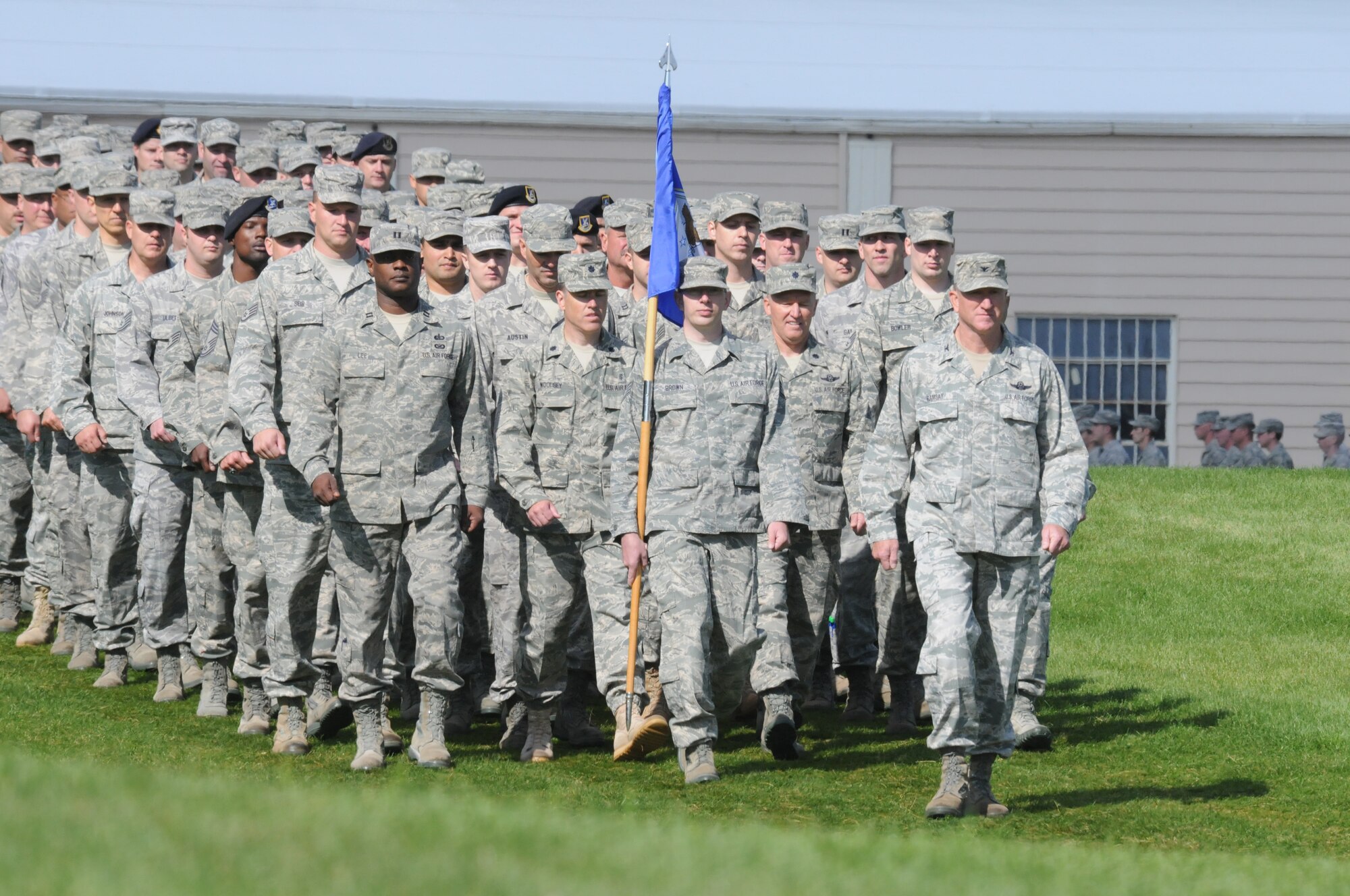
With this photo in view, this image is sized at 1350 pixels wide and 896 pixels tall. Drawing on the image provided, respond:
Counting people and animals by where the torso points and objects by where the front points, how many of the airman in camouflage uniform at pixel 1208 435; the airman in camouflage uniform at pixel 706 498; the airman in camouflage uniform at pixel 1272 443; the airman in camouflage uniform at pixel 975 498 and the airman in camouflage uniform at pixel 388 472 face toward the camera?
3

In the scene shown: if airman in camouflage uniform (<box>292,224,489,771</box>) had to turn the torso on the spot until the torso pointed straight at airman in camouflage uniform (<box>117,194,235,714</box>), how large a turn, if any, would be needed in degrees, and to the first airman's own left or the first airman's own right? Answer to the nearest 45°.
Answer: approximately 135° to the first airman's own right

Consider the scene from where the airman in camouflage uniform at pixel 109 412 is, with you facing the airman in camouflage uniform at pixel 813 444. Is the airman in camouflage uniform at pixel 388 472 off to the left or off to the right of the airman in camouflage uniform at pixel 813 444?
right

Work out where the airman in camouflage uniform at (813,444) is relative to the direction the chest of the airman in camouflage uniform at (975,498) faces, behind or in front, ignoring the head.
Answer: behind

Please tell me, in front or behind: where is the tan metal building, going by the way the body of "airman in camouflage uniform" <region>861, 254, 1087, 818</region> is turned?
behind
